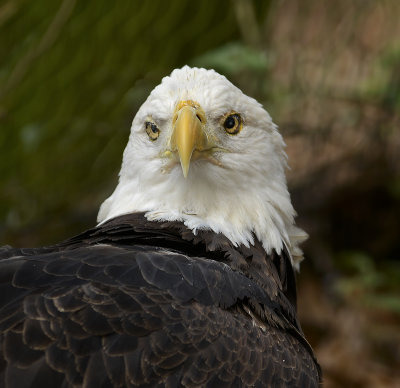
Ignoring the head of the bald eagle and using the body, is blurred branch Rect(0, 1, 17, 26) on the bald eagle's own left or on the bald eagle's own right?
on the bald eagle's own left

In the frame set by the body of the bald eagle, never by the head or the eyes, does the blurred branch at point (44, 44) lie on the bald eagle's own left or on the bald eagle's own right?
on the bald eagle's own left
